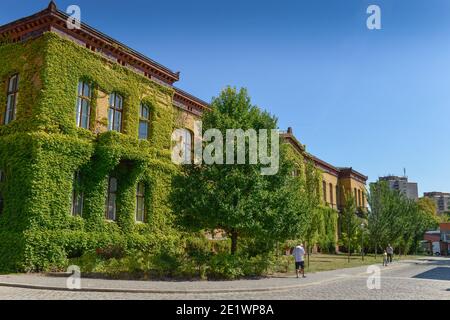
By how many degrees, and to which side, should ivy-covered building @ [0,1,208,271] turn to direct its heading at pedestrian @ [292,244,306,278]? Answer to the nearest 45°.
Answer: approximately 45° to its left

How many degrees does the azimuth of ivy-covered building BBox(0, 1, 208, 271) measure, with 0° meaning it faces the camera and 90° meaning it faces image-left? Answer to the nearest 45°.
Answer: approximately 315°

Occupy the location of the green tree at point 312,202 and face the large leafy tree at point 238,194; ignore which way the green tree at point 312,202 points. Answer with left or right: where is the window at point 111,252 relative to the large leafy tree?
right

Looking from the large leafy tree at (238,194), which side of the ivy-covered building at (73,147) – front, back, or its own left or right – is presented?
front

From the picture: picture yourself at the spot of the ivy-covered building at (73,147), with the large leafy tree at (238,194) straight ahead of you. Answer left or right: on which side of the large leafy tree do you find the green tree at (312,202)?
left

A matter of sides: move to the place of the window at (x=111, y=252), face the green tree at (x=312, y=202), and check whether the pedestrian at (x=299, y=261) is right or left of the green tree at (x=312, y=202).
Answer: right
